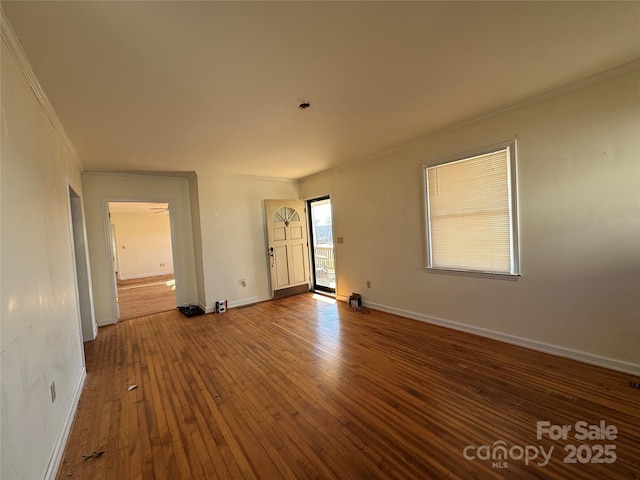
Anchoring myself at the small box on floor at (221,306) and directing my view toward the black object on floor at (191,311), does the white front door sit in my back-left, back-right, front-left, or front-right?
back-right

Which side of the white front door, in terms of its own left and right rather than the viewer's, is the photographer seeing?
front

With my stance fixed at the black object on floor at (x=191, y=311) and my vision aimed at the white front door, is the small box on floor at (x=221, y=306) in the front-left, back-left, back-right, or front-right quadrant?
front-right

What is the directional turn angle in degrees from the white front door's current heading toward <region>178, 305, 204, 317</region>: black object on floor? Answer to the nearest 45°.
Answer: approximately 90° to its right

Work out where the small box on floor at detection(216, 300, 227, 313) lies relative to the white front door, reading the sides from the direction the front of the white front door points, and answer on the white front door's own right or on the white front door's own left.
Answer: on the white front door's own right
